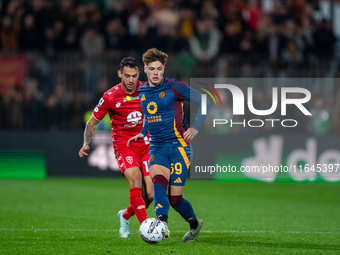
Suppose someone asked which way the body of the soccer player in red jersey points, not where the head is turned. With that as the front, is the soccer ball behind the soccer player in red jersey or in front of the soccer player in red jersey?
in front

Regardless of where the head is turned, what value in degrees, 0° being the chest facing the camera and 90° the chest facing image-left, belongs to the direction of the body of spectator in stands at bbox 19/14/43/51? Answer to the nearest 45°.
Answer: approximately 0°

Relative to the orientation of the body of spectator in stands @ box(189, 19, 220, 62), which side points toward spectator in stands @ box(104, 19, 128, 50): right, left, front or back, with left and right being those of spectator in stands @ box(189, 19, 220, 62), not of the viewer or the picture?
right

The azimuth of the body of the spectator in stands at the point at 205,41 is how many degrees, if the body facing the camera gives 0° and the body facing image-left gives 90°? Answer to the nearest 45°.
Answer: approximately 0°

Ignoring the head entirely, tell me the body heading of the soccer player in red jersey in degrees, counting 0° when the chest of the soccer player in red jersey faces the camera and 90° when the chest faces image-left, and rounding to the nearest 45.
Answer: approximately 315°

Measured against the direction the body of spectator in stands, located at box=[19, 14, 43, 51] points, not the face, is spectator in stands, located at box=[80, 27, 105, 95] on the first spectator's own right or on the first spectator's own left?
on the first spectator's own left

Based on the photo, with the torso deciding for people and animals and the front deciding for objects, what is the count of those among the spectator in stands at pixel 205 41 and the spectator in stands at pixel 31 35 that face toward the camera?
2

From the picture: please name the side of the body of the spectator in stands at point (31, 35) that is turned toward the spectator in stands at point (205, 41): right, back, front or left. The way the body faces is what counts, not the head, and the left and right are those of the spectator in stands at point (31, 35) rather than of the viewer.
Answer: left

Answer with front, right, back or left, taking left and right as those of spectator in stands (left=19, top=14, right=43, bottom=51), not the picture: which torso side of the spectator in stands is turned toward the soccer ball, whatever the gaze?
front
